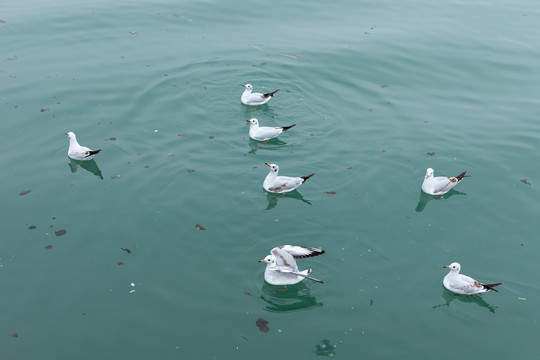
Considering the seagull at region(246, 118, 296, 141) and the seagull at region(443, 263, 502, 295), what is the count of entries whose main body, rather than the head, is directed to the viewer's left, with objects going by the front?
2

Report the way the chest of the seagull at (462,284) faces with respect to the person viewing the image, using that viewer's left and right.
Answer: facing to the left of the viewer

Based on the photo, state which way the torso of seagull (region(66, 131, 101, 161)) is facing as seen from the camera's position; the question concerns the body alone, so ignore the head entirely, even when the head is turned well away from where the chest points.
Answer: to the viewer's left

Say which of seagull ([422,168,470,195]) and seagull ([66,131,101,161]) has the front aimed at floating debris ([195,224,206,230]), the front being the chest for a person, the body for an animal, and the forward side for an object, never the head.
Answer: seagull ([422,168,470,195])

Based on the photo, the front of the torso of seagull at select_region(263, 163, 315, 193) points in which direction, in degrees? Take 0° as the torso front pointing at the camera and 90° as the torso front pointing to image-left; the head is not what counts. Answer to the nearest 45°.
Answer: approximately 90°

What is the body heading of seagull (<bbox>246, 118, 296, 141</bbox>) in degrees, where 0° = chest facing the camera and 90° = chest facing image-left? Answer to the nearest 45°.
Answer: approximately 90°

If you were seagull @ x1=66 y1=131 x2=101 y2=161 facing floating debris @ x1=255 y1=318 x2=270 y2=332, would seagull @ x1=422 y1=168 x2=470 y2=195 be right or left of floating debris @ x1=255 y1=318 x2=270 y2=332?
left

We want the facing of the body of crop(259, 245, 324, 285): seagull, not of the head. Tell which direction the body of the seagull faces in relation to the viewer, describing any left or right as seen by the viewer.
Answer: facing to the left of the viewer

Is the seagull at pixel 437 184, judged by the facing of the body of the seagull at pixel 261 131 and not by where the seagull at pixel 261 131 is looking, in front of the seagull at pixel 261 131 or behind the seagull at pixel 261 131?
behind

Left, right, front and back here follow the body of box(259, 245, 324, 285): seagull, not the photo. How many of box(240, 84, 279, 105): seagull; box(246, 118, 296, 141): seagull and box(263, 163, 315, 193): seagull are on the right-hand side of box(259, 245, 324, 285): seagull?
3

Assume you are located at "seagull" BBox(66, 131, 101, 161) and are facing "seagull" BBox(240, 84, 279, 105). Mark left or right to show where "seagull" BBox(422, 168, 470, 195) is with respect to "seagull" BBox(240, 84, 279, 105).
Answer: right

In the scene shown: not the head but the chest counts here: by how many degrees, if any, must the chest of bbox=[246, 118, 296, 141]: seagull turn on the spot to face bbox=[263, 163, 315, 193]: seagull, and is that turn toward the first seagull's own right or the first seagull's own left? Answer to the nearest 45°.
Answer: approximately 90° to the first seagull's own left

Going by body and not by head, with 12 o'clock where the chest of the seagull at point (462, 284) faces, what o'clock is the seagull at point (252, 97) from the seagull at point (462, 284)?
the seagull at point (252, 97) is roughly at 1 o'clock from the seagull at point (462, 284).

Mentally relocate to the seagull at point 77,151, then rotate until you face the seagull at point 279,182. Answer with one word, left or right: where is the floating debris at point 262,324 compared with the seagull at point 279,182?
right
